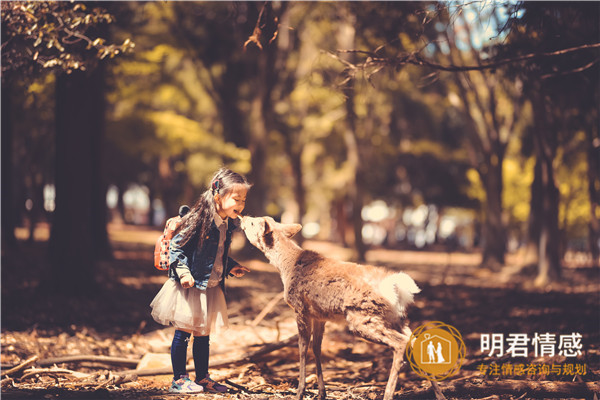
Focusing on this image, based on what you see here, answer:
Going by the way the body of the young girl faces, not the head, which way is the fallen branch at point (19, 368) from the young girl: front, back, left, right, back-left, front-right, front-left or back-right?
back

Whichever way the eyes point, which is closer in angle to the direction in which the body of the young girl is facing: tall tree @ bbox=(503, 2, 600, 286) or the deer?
the deer

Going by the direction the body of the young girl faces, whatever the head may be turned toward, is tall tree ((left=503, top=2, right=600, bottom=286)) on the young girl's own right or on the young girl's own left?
on the young girl's own left

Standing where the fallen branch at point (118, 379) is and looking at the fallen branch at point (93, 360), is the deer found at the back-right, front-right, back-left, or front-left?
back-right

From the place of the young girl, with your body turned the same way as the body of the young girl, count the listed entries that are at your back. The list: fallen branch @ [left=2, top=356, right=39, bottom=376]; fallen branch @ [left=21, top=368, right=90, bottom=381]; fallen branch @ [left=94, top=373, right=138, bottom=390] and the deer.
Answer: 3

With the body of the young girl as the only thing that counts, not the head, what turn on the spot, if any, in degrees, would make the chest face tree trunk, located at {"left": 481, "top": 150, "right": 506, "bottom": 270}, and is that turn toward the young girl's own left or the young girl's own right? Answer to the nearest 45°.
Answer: approximately 90° to the young girl's own left

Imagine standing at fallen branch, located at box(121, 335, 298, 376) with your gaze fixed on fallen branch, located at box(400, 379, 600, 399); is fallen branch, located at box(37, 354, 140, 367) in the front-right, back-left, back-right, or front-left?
back-right

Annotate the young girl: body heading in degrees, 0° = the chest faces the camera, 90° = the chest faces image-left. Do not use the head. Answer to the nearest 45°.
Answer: approximately 315°

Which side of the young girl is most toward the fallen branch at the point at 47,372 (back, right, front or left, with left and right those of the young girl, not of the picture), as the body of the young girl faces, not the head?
back

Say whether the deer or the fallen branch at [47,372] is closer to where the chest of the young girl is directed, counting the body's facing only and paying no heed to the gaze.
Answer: the deer
